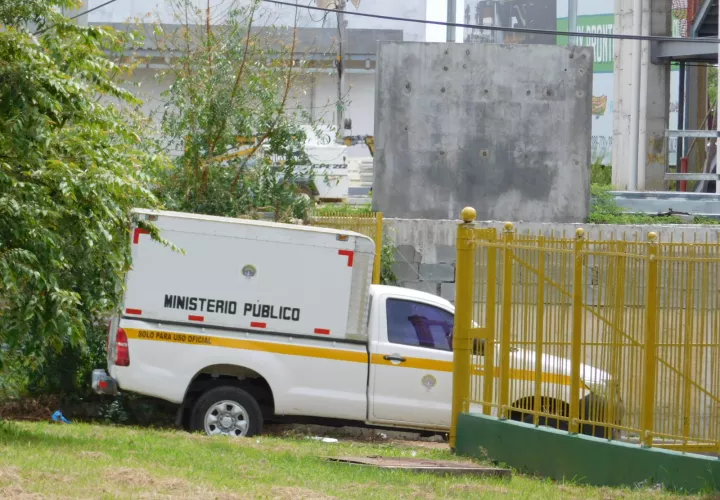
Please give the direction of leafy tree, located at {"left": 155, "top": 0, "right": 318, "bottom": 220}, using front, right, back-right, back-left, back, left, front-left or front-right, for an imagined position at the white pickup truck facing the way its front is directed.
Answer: left

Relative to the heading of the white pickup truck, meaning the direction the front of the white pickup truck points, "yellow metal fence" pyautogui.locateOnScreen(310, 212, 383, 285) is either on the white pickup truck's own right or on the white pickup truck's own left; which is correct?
on the white pickup truck's own left

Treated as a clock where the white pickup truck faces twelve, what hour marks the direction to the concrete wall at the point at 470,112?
The concrete wall is roughly at 10 o'clock from the white pickup truck.

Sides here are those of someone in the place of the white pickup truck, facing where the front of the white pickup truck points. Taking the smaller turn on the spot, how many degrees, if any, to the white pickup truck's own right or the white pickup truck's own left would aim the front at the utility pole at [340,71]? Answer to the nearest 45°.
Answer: approximately 90° to the white pickup truck's own left

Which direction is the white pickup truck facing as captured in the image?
to the viewer's right

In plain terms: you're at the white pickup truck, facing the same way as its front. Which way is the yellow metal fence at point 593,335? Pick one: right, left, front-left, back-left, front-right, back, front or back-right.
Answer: front-right
